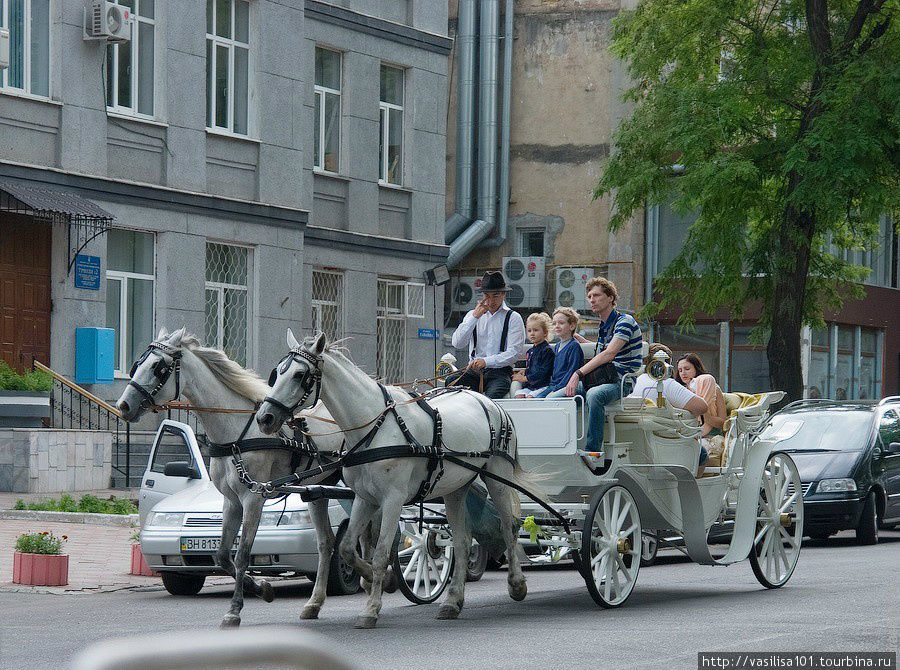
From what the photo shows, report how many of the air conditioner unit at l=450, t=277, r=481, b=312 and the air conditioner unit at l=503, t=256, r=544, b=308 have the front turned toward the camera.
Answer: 2

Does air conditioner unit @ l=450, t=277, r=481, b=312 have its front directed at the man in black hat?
yes

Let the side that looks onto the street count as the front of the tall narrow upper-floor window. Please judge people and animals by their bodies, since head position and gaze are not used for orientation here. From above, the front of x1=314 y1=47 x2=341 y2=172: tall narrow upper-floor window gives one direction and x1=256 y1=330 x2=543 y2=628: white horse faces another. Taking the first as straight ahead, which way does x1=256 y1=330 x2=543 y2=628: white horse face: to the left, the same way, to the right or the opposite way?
to the right

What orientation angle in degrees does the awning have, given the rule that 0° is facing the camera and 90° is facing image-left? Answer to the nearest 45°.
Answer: approximately 315°

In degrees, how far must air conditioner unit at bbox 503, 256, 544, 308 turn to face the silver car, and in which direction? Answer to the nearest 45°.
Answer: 0° — it already faces it

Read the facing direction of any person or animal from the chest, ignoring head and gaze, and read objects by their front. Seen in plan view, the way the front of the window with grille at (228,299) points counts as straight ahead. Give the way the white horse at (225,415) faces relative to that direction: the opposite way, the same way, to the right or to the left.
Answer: to the right

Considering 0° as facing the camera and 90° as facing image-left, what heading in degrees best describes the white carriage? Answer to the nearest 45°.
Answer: approximately 45°

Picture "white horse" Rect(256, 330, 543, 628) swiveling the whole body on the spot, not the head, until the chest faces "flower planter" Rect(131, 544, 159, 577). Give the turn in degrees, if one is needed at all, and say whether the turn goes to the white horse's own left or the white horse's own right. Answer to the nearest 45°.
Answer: approximately 90° to the white horse's own right

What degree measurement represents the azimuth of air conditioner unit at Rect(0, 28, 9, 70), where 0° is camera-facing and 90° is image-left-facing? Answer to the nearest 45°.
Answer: approximately 315°
